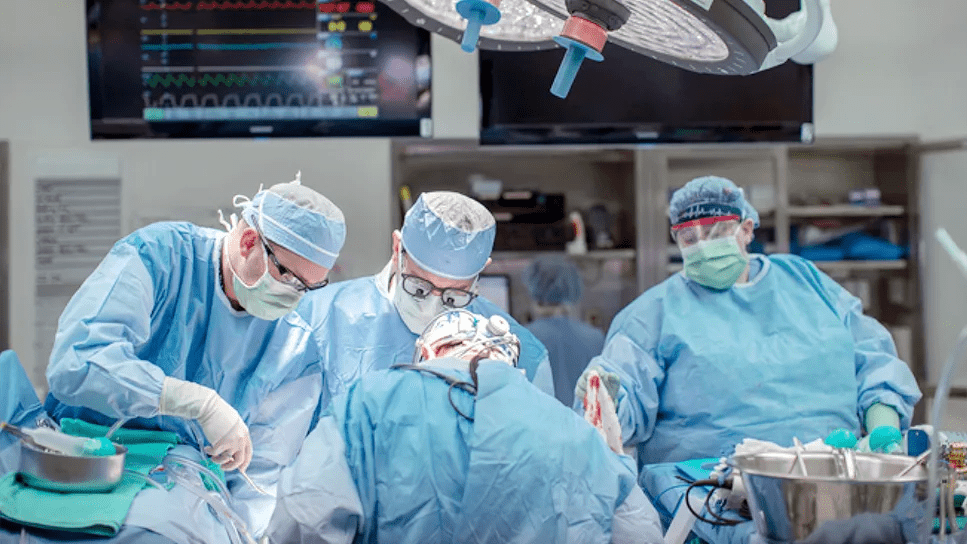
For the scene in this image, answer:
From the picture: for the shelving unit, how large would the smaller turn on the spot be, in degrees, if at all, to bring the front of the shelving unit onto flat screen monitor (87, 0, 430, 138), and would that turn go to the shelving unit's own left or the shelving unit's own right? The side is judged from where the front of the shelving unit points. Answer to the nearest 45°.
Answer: approximately 45° to the shelving unit's own right

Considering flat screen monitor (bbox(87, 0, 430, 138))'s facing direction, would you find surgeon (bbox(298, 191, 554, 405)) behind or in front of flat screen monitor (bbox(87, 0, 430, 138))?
in front

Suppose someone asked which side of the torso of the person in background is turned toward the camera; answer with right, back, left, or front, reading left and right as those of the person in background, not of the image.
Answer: back

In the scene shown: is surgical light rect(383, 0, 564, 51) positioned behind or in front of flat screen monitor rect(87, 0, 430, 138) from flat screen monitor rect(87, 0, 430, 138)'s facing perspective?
in front

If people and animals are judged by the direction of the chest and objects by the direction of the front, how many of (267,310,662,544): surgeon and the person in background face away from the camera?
2

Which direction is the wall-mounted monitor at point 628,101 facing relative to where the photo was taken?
toward the camera

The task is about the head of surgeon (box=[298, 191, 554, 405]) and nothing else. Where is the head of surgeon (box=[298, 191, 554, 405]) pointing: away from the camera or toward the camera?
toward the camera

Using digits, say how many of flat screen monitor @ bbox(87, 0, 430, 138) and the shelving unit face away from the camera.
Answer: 0

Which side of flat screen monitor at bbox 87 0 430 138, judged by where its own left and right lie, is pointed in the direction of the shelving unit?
left

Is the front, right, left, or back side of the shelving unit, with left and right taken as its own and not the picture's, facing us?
front

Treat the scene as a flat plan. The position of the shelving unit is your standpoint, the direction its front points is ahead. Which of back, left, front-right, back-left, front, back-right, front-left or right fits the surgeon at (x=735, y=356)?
front

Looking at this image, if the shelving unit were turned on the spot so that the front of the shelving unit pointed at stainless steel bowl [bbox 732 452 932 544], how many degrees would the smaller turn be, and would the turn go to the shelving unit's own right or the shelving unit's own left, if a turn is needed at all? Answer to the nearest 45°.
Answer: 0° — it already faces it

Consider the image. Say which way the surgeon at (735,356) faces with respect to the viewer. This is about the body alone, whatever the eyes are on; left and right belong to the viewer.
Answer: facing the viewer

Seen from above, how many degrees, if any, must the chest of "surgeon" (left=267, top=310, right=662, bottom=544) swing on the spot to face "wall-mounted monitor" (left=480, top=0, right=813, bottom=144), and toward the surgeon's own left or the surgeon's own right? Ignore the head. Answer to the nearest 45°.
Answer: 0° — they already face it

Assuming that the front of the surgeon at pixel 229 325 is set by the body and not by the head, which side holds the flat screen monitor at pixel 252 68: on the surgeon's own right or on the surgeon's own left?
on the surgeon's own left
